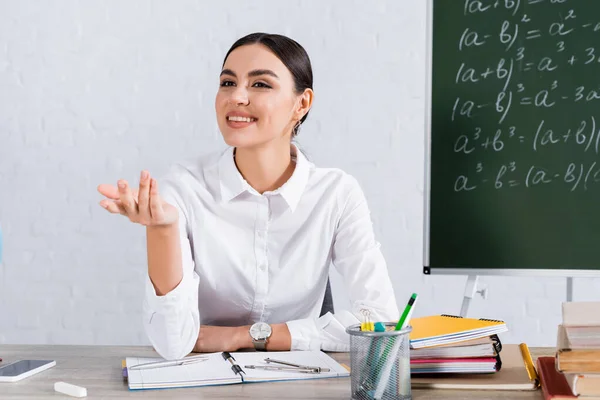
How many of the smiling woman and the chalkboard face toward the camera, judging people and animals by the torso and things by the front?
2

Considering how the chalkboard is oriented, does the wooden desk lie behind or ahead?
ahead

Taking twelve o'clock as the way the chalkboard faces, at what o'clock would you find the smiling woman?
The smiling woman is roughly at 2 o'clock from the chalkboard.

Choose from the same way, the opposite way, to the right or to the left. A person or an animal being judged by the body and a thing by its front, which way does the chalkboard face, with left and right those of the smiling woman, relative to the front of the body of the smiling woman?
the same way

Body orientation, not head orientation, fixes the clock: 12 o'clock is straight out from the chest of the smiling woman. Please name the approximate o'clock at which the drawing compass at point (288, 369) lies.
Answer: The drawing compass is roughly at 12 o'clock from the smiling woman.

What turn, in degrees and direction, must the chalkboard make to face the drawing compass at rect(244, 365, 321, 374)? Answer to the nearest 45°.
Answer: approximately 45° to its right

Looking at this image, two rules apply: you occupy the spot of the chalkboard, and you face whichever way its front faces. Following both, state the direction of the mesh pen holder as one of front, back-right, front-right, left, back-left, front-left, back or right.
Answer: front

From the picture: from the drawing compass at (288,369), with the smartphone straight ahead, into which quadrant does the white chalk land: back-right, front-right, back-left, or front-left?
front-left

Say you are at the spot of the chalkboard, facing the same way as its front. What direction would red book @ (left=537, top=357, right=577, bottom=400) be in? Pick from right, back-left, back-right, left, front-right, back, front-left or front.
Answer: front

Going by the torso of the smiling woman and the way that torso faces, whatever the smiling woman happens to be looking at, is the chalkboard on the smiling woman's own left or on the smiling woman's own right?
on the smiling woman's own left

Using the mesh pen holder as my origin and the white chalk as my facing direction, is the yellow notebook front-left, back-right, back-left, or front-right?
back-right

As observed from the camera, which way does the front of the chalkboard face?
facing the viewer

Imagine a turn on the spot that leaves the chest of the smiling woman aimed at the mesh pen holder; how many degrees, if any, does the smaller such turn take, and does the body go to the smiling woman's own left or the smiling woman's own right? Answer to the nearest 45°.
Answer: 0° — they already face it

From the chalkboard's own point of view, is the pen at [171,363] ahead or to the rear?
ahead

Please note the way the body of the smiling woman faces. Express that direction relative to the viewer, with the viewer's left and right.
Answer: facing the viewer

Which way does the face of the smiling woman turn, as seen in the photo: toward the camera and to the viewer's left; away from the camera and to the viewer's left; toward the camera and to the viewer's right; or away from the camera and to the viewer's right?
toward the camera and to the viewer's left
